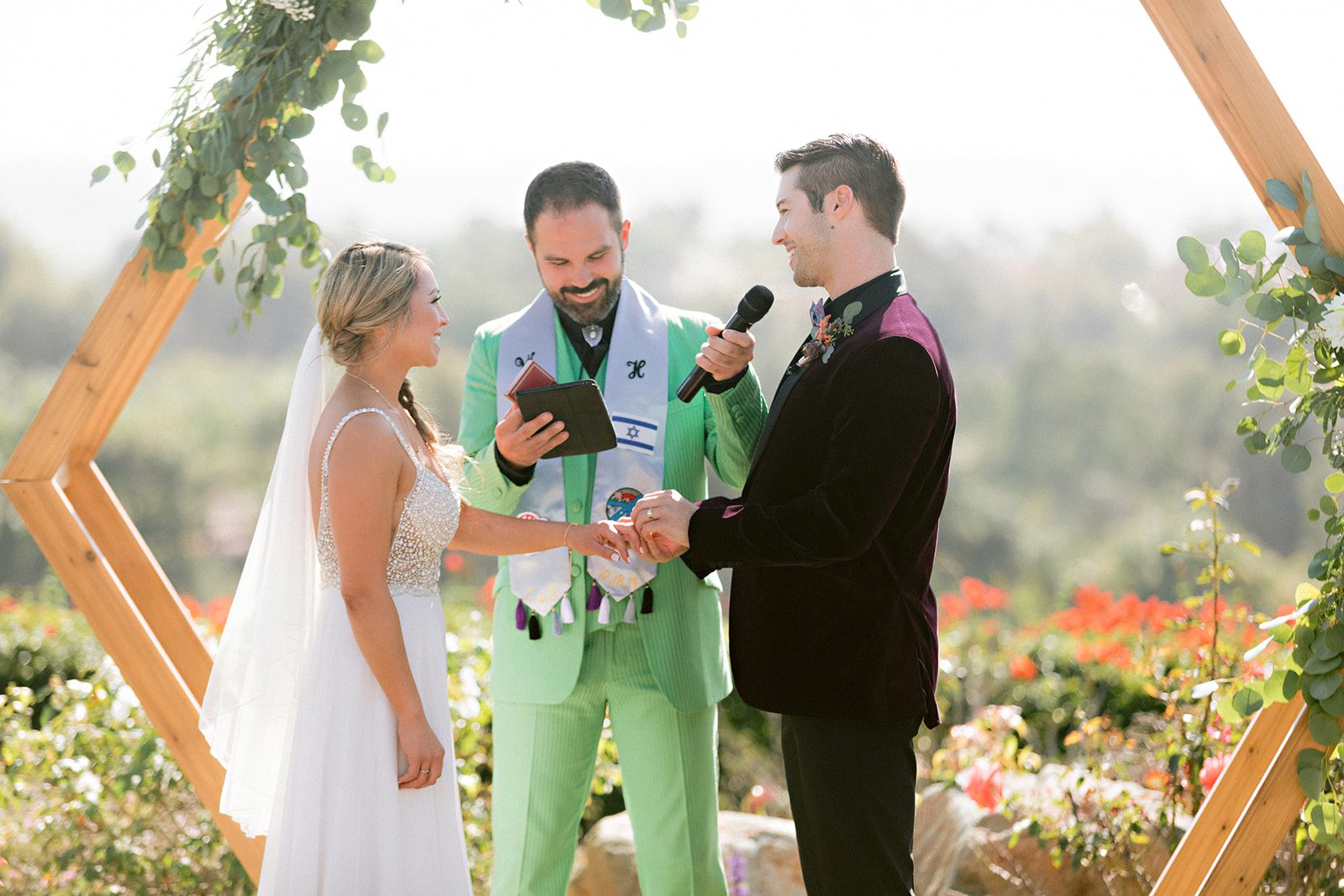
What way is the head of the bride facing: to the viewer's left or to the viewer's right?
to the viewer's right

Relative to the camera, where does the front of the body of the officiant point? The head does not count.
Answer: toward the camera

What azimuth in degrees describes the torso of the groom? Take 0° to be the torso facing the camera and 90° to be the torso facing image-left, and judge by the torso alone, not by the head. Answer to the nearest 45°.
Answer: approximately 90°

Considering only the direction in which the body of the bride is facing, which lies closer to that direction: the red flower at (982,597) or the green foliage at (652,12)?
the green foliage

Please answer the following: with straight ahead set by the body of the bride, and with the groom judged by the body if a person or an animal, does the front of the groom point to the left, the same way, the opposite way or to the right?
the opposite way

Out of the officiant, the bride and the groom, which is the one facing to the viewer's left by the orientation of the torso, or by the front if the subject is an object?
the groom

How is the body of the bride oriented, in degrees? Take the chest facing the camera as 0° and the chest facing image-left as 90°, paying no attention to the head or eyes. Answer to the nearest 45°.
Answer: approximately 270°

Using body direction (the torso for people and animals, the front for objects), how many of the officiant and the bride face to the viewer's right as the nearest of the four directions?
1

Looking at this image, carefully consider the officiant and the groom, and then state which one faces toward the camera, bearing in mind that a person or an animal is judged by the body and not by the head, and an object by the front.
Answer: the officiant

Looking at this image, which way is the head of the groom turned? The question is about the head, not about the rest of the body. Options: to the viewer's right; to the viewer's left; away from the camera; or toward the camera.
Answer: to the viewer's left

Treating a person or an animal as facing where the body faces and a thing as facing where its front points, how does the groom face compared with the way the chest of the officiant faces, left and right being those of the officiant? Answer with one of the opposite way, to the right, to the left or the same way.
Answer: to the right

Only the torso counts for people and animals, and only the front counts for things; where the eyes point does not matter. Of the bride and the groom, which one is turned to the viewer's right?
the bride

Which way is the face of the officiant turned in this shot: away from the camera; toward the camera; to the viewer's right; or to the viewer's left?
toward the camera
